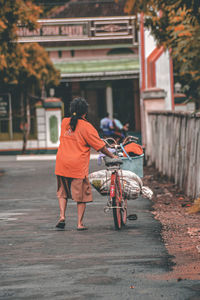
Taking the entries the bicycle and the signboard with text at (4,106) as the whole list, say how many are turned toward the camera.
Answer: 1

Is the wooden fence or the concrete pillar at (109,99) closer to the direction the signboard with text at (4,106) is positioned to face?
the wooden fence

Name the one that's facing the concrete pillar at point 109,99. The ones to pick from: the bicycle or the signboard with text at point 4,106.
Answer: the bicycle

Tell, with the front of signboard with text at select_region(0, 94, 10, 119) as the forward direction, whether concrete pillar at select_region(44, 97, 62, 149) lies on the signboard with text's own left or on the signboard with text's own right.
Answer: on the signboard with text's own left

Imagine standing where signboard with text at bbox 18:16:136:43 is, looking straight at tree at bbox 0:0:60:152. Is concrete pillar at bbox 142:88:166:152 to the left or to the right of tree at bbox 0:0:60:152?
left

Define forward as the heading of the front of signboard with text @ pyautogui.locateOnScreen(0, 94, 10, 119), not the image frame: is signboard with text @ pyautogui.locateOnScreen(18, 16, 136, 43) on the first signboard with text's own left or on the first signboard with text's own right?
on the first signboard with text's own left

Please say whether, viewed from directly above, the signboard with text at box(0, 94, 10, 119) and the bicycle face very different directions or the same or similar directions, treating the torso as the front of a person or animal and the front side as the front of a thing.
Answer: very different directions

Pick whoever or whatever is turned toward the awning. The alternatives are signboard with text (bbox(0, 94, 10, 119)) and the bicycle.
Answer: the bicycle

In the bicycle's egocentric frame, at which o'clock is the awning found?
The awning is roughly at 12 o'clock from the bicycle.

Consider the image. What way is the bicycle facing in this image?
away from the camera

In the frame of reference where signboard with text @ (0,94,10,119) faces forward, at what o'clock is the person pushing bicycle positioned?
The person pushing bicycle is roughly at 12 o'clock from the signboard with text.
